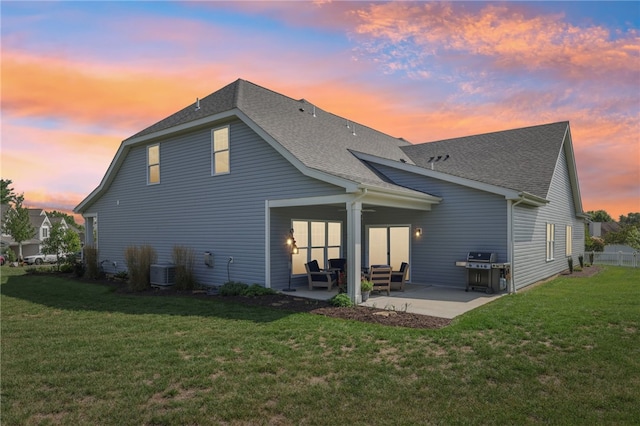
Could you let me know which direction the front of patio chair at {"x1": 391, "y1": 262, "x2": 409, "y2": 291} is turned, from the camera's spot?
facing to the left of the viewer

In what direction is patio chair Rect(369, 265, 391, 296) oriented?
away from the camera

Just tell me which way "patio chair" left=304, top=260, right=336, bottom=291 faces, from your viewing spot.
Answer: facing the viewer and to the right of the viewer

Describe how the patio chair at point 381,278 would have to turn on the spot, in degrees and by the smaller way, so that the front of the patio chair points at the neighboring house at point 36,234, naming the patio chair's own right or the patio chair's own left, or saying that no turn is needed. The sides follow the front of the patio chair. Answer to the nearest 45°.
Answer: approximately 45° to the patio chair's own left

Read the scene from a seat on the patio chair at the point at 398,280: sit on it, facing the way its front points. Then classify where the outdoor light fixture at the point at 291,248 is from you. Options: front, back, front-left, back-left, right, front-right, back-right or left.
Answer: front

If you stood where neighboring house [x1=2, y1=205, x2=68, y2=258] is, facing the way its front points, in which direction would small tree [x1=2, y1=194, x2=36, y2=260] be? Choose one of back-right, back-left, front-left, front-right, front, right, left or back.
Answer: front-right

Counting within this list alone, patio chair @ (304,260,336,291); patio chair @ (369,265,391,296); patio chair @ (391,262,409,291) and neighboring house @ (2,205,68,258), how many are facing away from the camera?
1

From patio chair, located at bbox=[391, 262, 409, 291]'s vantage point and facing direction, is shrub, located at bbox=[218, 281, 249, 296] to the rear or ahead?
ahead

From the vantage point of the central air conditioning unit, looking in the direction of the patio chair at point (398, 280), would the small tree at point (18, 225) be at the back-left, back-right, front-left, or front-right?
back-left

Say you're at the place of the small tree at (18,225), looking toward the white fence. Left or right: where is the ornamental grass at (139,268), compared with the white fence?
right

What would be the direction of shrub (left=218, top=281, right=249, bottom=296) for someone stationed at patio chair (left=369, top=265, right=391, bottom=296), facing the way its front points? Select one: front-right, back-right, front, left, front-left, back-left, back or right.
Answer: left

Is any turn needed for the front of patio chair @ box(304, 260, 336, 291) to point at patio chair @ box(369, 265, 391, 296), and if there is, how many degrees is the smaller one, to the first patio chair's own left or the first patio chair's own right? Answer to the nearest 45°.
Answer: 0° — it already faces it

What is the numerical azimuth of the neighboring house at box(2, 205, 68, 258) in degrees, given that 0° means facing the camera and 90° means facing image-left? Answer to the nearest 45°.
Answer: approximately 315°

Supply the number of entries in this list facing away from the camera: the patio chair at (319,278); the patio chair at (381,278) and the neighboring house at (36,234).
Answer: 1
